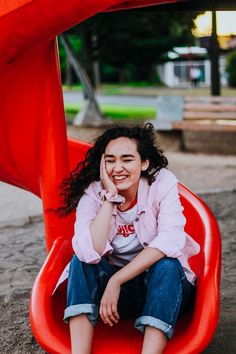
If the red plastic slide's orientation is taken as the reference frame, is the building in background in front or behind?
behind

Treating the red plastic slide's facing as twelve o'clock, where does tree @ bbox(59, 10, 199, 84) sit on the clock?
The tree is roughly at 6 o'clock from the red plastic slide.

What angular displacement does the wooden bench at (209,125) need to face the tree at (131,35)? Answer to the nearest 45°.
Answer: approximately 180°

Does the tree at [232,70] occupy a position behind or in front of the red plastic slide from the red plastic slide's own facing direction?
behind

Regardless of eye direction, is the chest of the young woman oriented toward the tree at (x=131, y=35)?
no

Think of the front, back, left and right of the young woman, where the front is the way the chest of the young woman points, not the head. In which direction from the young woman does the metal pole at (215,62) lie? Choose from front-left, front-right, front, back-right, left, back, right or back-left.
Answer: back

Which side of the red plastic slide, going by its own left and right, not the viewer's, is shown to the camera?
front

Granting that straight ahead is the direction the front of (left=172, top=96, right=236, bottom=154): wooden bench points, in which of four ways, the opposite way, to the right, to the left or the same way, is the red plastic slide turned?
the same way

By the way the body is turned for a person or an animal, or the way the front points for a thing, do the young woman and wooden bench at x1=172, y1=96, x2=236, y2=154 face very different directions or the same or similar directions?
same or similar directions

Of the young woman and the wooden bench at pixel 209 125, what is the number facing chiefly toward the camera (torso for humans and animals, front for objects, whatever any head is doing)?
2

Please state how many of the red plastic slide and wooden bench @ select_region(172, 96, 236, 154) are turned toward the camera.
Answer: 2

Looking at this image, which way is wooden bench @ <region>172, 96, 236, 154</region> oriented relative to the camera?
toward the camera

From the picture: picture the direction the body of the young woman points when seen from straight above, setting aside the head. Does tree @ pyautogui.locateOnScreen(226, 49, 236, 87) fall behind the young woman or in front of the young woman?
behind

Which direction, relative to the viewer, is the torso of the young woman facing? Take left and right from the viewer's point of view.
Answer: facing the viewer

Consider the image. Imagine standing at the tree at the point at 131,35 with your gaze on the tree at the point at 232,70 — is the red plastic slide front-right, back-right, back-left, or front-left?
back-right

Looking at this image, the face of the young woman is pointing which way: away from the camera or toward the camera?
toward the camera

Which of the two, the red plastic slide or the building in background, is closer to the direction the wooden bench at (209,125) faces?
the red plastic slide
